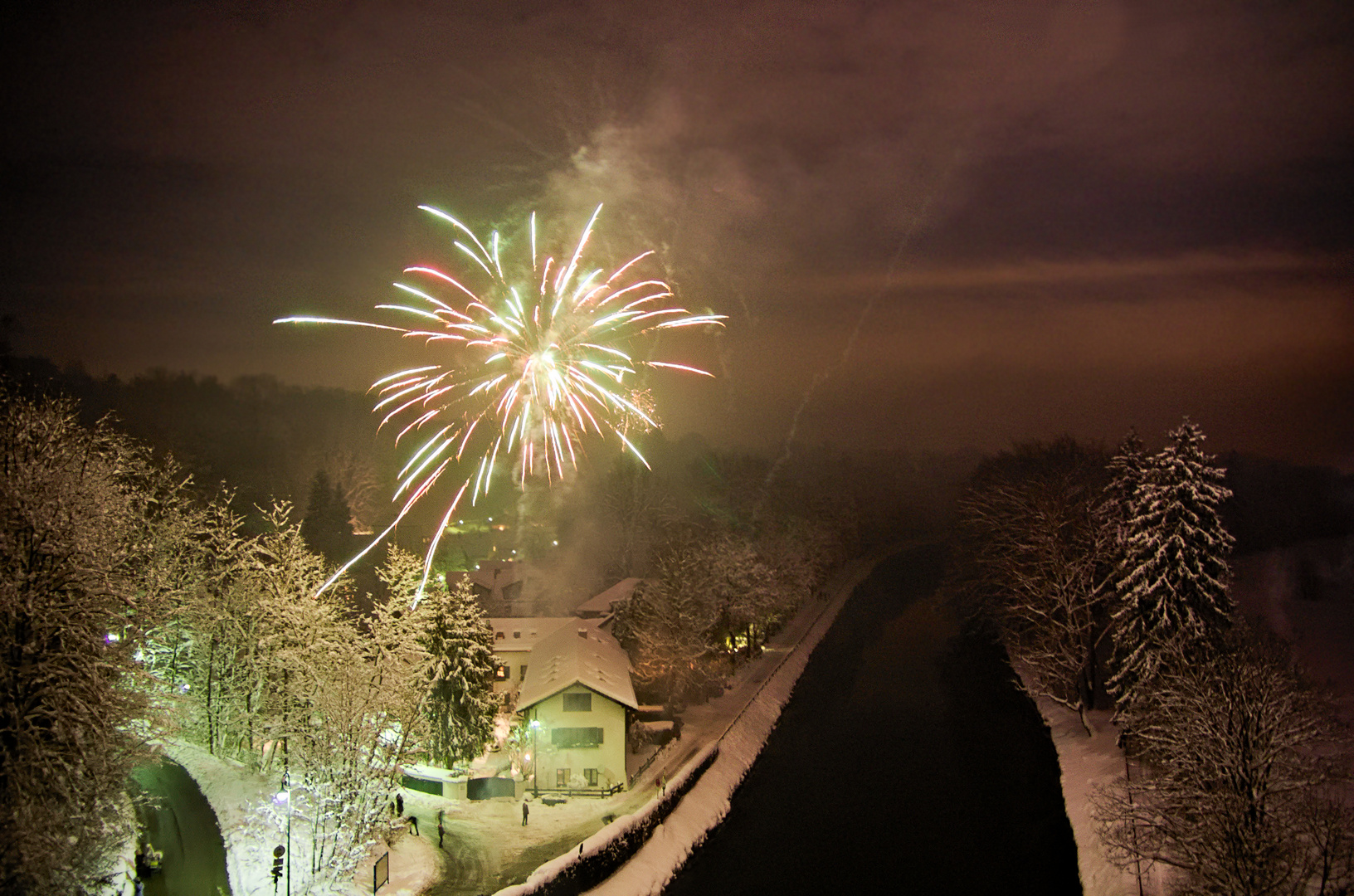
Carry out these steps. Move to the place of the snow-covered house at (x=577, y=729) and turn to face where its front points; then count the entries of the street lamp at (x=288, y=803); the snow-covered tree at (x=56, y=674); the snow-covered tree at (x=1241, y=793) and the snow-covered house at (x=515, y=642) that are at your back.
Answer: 1

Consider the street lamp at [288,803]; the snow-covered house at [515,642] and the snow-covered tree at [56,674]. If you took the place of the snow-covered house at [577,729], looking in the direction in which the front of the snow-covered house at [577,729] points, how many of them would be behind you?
1

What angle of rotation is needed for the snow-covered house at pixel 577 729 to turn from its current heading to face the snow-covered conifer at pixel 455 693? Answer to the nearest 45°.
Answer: approximately 90° to its right

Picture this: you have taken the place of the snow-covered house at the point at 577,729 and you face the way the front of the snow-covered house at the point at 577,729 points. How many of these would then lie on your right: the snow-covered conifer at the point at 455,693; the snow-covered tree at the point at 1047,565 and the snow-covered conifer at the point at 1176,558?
1

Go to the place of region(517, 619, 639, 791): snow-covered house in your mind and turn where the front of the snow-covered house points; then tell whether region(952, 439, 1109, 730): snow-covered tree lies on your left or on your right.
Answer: on your left

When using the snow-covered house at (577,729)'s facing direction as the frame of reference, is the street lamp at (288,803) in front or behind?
in front

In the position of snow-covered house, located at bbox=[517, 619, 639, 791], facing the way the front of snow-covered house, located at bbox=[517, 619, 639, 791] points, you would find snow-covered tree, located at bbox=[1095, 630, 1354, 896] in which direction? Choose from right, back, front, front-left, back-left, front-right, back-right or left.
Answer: front-left

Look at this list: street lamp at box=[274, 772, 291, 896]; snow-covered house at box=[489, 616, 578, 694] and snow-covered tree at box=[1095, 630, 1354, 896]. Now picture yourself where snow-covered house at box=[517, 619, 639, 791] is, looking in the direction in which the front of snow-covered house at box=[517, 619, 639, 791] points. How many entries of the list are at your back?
1

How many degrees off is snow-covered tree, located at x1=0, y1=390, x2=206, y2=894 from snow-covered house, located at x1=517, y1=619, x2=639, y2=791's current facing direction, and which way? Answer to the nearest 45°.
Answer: approximately 45° to its right

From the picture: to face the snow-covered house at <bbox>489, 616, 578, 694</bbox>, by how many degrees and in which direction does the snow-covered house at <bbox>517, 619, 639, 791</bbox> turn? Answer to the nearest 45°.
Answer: approximately 180°

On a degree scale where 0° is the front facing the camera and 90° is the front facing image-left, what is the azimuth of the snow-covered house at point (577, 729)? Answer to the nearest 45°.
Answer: approximately 0°

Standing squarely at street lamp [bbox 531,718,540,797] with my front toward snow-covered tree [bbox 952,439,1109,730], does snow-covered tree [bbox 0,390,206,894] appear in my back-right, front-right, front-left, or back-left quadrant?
back-right

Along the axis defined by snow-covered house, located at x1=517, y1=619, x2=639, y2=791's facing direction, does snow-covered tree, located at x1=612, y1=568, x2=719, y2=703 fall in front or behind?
behind
